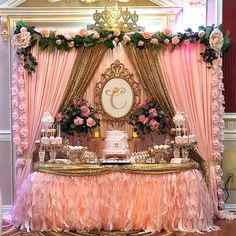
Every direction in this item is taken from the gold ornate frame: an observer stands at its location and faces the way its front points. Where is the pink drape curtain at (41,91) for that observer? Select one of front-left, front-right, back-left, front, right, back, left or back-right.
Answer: right

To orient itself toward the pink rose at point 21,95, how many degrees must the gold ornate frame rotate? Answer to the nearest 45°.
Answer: approximately 90° to its right

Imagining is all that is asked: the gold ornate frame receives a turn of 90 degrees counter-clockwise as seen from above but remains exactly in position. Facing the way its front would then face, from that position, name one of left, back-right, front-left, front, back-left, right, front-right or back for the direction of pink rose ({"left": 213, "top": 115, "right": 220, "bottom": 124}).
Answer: front

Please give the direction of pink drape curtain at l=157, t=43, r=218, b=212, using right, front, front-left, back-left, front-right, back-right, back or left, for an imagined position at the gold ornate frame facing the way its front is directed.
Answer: left

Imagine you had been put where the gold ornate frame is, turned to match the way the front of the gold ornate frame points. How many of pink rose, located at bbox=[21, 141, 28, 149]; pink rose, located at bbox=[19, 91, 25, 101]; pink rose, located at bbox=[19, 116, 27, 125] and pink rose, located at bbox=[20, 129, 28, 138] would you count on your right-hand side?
4

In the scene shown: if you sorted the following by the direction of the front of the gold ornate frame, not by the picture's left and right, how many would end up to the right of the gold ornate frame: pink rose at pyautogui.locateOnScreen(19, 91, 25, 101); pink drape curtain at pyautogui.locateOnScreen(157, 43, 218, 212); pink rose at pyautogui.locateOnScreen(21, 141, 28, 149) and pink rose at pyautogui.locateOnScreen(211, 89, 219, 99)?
2

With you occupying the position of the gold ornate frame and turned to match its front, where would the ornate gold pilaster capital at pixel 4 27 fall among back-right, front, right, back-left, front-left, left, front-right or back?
right

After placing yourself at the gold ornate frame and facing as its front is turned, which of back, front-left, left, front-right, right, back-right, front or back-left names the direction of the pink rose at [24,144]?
right

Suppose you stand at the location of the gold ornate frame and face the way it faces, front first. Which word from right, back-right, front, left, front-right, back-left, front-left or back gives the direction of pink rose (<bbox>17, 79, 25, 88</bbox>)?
right

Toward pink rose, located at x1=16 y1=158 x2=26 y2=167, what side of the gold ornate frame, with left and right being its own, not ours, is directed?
right

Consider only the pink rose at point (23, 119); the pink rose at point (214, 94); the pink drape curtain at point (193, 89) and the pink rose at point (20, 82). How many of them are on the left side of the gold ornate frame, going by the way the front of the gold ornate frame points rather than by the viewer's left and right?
2

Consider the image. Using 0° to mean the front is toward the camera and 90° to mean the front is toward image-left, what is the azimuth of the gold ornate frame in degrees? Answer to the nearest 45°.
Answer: approximately 0°

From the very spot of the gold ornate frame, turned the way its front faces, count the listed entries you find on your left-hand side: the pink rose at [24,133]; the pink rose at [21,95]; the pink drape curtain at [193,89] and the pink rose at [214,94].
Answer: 2

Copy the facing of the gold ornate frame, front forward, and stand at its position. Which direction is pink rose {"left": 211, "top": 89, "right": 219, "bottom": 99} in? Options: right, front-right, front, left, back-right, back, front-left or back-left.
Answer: left
